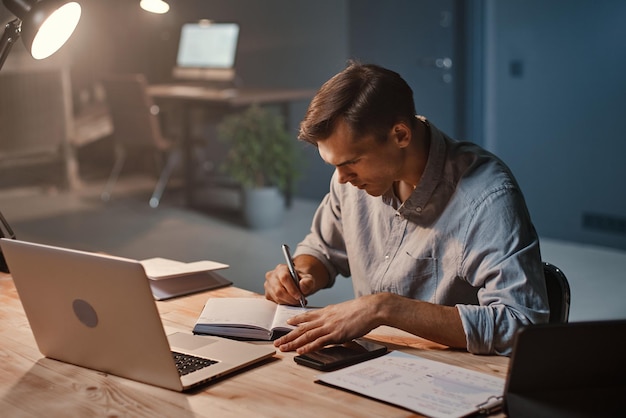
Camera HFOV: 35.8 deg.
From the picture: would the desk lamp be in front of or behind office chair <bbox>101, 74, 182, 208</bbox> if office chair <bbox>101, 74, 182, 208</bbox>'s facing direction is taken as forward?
behind

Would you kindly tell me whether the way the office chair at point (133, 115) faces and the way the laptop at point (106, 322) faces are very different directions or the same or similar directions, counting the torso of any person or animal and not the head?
same or similar directions

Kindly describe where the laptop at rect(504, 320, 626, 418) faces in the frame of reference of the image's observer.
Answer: facing away from the viewer

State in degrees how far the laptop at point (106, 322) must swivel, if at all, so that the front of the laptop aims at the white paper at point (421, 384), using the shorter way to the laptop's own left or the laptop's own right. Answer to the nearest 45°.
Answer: approximately 90° to the laptop's own right

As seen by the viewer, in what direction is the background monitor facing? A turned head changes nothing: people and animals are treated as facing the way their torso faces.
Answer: toward the camera

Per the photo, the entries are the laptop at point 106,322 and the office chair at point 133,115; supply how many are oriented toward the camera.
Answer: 0

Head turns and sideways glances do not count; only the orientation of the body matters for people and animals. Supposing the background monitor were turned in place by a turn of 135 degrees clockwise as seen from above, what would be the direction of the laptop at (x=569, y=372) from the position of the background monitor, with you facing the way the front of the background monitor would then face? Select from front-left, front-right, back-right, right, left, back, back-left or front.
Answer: back-left

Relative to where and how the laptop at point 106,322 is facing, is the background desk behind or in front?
in front

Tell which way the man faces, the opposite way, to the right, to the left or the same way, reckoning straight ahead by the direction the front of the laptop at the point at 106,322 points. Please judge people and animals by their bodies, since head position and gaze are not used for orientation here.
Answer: the opposite way

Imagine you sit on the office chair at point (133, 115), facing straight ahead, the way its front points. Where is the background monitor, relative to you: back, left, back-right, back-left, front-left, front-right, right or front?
front

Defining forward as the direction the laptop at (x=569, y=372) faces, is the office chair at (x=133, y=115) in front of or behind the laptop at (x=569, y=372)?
in front

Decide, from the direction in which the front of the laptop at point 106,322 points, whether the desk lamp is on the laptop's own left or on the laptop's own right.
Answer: on the laptop's own left

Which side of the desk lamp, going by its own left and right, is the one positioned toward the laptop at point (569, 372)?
front

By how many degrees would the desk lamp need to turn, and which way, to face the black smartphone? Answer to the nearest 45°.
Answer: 0° — it already faces it

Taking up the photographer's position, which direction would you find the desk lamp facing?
facing the viewer and to the right of the viewer

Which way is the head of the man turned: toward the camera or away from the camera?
toward the camera

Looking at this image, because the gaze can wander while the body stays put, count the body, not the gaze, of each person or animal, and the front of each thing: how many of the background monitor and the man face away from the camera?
0

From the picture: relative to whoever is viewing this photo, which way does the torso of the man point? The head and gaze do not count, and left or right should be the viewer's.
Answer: facing the viewer and to the left of the viewer

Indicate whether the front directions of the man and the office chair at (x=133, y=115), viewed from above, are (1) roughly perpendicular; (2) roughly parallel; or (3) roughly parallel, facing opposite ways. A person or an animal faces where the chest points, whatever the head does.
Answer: roughly parallel, facing opposite ways
